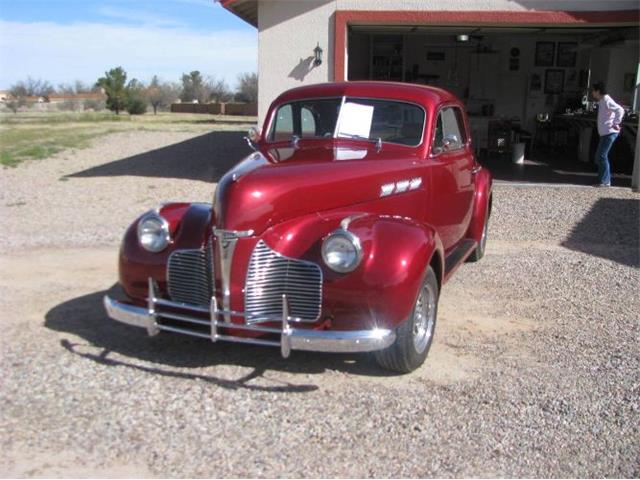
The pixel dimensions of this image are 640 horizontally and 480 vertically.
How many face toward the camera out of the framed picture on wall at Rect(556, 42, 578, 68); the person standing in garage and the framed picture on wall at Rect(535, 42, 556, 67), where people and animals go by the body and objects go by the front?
2

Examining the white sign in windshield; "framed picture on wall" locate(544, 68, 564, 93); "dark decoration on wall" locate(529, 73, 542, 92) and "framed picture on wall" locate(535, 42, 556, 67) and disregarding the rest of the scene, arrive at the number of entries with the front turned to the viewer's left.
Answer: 0

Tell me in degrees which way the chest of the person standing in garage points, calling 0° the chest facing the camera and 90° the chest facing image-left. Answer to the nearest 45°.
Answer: approximately 90°

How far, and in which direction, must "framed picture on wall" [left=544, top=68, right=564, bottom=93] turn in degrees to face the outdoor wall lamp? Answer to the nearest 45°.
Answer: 0° — it already faces it

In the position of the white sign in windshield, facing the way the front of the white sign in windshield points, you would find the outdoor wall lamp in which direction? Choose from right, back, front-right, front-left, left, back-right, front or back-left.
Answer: back

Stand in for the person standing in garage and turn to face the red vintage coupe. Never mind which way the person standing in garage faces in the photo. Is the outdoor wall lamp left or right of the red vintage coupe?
right

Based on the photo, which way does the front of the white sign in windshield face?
toward the camera

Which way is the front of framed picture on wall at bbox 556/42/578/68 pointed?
toward the camera

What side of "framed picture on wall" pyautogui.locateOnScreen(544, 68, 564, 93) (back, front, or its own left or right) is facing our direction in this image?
front

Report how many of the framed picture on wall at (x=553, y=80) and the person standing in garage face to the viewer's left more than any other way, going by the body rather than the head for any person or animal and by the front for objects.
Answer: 1

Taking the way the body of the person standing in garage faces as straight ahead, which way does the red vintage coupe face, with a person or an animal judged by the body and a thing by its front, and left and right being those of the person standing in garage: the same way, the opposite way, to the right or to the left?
to the left
